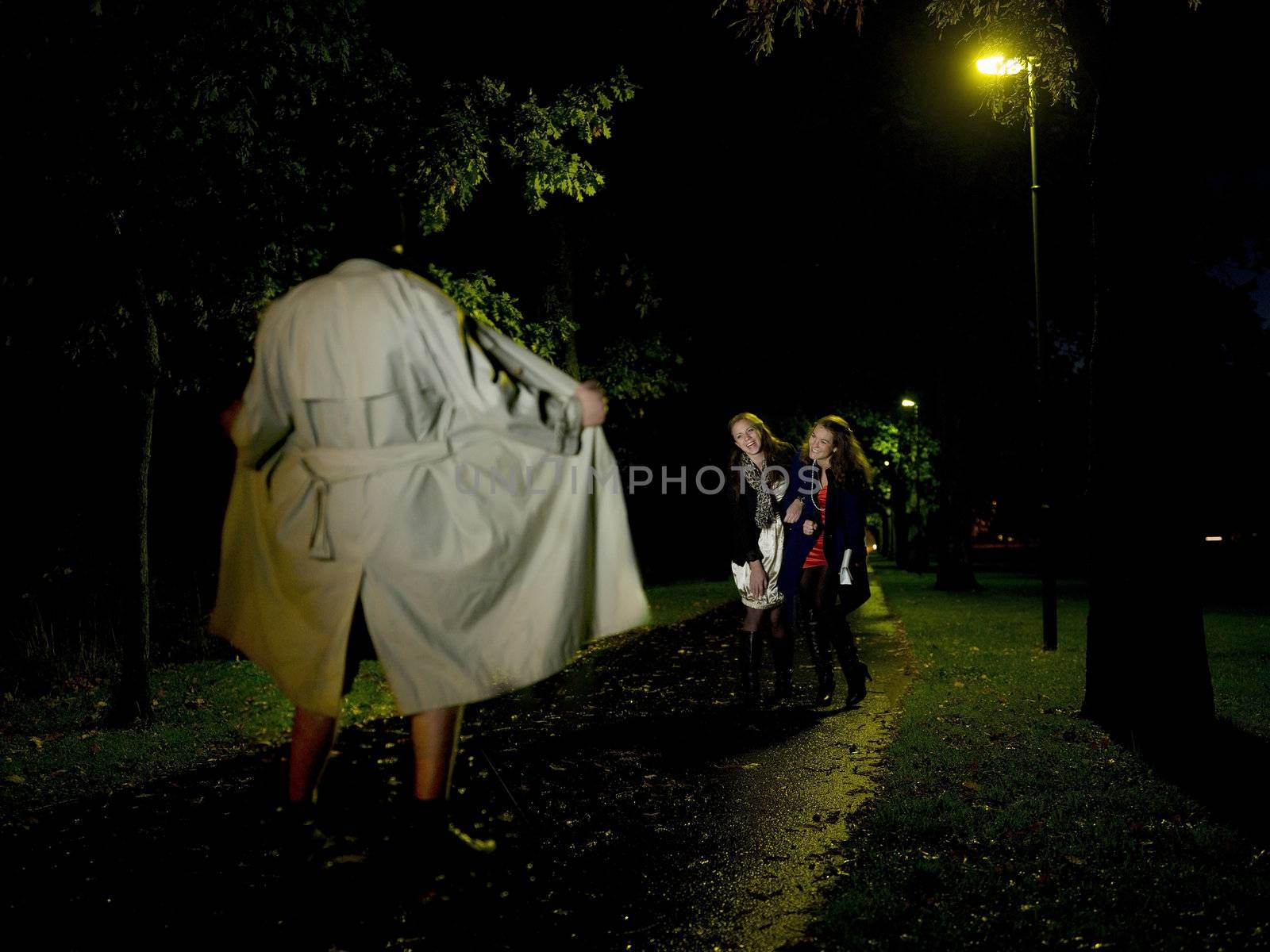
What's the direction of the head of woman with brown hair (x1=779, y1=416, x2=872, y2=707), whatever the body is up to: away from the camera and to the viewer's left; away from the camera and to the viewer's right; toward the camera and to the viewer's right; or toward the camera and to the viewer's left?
toward the camera and to the viewer's left

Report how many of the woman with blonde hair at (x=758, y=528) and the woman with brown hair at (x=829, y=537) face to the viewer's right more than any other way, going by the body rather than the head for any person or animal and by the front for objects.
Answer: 0

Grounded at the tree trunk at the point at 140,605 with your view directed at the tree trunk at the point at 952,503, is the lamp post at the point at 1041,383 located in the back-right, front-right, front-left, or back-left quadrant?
front-right

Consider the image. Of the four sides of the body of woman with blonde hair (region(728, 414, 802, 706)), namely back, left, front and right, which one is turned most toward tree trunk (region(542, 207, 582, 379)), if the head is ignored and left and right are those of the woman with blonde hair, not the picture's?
back

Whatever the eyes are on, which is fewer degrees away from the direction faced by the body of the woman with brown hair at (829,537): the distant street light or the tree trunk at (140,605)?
the tree trunk

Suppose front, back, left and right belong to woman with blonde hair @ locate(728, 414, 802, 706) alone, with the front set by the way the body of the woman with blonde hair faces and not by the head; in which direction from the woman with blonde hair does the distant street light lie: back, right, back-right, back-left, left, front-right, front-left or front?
back

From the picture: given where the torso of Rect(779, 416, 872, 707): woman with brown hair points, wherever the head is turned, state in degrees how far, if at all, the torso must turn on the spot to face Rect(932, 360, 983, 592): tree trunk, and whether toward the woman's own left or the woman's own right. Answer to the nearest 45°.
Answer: approximately 135° to the woman's own right

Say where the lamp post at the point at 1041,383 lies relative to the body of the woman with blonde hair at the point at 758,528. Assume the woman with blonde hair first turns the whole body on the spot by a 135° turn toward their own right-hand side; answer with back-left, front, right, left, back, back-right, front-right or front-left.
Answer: right

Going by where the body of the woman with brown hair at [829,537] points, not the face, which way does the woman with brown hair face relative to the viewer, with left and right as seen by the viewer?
facing the viewer and to the left of the viewer

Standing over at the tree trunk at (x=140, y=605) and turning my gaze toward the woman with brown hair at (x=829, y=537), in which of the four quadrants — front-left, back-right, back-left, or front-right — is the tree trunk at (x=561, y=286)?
front-left

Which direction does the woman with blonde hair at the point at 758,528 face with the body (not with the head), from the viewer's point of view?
toward the camera

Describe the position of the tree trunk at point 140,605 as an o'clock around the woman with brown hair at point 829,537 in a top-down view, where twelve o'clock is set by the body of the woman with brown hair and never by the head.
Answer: The tree trunk is roughly at 1 o'clock from the woman with brown hair.

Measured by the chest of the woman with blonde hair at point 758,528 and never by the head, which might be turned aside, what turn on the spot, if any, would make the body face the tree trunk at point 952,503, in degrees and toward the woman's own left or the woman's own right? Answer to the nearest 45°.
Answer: approximately 180°

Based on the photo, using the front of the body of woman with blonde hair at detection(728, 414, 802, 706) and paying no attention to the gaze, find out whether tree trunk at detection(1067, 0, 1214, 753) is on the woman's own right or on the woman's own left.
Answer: on the woman's own left

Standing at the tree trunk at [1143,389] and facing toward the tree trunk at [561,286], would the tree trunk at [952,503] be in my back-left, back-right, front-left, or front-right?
front-right

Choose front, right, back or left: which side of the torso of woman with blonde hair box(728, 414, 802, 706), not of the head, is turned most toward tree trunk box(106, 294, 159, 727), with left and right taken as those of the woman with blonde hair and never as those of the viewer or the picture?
right
